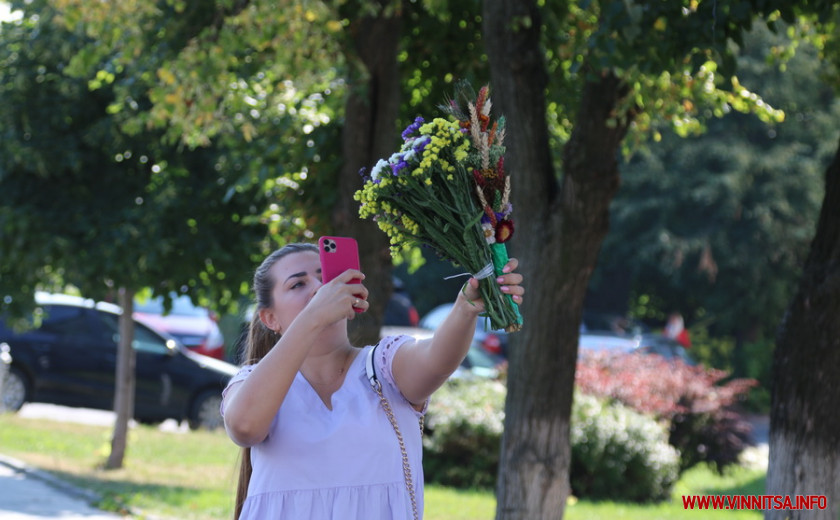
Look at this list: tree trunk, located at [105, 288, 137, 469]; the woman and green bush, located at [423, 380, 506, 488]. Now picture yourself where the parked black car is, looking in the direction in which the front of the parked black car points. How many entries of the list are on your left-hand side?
0

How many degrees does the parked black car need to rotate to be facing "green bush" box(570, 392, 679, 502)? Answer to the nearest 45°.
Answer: approximately 45° to its right

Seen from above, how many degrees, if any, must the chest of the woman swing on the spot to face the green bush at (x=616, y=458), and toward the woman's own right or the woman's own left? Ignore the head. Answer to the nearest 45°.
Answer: approximately 135° to the woman's own left

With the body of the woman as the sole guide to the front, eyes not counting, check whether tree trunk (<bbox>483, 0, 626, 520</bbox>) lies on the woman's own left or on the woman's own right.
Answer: on the woman's own left

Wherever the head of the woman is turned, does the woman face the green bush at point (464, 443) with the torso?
no

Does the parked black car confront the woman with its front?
no

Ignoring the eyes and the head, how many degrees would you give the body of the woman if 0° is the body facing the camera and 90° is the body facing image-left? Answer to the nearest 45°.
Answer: approximately 315°

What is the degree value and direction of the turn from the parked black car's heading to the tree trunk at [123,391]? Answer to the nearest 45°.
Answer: approximately 90° to its right

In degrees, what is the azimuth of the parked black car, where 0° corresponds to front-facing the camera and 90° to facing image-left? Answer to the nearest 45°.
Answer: approximately 270°

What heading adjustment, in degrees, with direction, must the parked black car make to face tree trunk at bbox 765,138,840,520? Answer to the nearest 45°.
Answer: approximately 90° to its right

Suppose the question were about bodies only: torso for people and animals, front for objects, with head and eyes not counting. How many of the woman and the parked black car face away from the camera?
0

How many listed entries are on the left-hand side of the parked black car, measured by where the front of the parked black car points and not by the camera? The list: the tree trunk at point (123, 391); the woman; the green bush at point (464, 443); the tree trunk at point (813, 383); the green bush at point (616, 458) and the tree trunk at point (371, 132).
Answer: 0

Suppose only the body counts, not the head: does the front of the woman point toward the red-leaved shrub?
no

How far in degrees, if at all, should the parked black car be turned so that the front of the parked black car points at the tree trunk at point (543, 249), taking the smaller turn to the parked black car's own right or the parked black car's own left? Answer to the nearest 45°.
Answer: approximately 90° to the parked black car's own right
